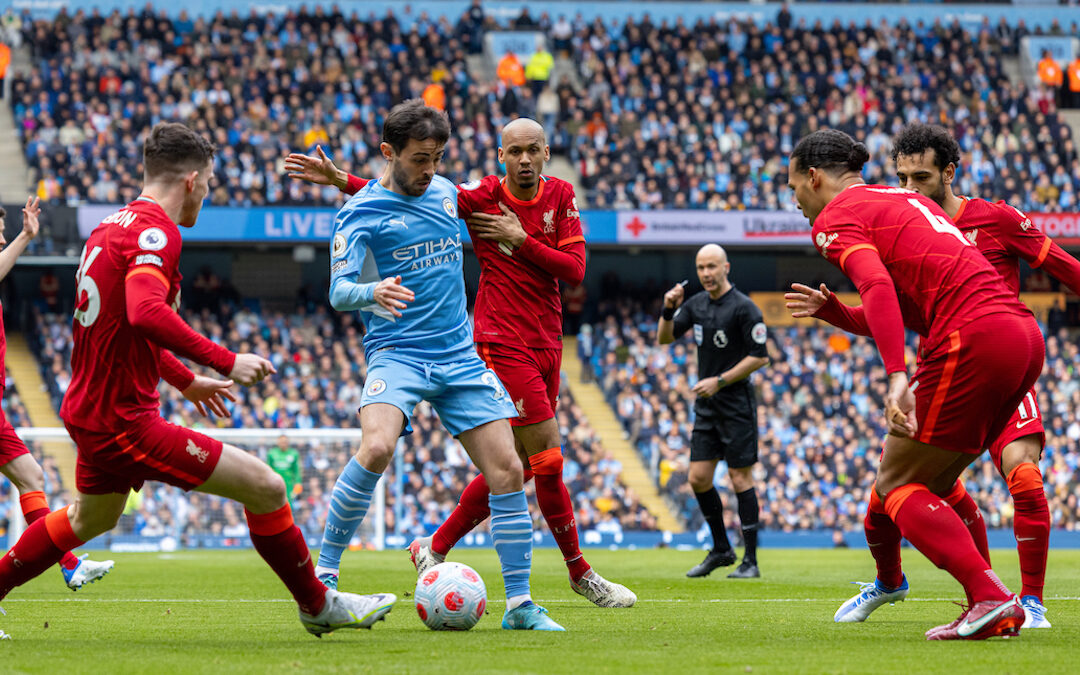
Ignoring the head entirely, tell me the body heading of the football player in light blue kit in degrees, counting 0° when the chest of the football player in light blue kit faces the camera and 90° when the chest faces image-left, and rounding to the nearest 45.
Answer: approximately 315°

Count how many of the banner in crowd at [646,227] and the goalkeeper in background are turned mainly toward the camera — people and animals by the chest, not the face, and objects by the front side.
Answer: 2

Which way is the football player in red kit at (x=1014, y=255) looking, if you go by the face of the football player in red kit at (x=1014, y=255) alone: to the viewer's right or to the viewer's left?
to the viewer's left

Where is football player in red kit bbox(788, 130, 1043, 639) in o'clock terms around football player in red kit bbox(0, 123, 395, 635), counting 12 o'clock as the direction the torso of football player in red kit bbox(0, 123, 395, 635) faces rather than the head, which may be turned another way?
football player in red kit bbox(788, 130, 1043, 639) is roughly at 2 o'clock from football player in red kit bbox(0, 123, 395, 635).

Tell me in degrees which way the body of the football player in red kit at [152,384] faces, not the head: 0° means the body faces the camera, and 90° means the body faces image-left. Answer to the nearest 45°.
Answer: approximately 225°

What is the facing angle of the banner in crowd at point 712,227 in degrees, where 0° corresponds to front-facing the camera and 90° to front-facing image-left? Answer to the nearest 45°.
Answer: approximately 0°
